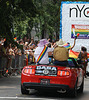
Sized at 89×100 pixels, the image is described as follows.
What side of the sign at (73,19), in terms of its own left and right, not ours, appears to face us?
front

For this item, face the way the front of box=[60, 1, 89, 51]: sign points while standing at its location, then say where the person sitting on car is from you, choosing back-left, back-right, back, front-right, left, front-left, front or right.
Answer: front

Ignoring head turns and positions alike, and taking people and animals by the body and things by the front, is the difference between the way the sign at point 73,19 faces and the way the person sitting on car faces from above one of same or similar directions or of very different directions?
very different directions

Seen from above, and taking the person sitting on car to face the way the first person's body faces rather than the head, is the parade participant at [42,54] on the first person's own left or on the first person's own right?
on the first person's own left

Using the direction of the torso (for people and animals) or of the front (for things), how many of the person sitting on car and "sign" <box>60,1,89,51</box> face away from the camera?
1

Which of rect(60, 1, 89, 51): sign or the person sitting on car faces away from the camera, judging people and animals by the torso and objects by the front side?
the person sitting on car

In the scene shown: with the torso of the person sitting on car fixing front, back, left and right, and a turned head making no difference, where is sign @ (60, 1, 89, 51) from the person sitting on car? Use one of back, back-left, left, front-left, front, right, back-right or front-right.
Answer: front

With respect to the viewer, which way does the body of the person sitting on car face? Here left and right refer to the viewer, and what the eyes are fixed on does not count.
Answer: facing away from the viewer

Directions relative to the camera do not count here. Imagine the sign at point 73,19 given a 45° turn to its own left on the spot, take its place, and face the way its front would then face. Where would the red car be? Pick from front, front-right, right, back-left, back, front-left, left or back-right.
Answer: front-right
